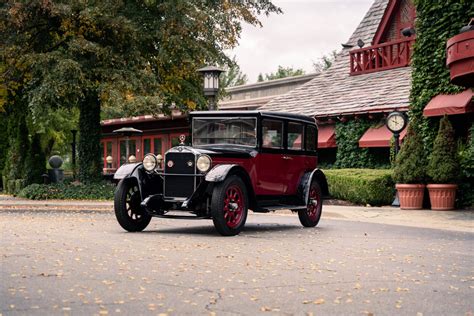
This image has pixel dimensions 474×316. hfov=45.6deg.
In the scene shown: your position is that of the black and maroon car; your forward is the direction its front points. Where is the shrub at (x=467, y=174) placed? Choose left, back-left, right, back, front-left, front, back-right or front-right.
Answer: back

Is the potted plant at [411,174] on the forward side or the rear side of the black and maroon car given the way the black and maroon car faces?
on the rear side

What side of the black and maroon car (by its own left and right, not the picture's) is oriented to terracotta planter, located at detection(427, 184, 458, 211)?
back

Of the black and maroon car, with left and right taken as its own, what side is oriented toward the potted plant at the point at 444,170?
back

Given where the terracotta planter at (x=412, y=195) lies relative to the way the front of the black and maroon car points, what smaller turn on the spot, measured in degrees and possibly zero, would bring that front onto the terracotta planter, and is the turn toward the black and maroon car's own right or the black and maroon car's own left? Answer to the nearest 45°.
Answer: approximately 180°

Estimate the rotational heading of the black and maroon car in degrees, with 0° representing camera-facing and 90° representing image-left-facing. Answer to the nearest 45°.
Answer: approximately 45°

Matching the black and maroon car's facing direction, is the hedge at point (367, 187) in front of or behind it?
behind
